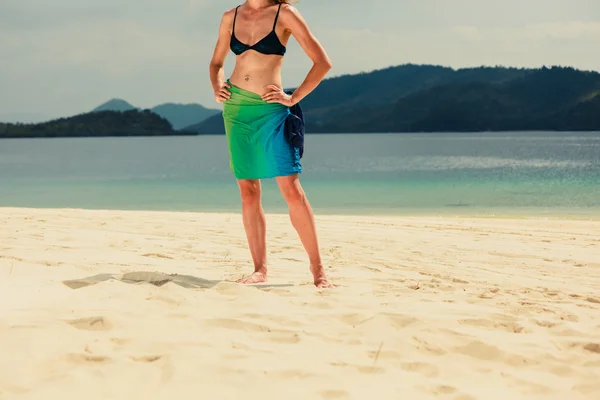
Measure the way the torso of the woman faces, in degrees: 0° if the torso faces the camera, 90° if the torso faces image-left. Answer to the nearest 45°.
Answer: approximately 45°
